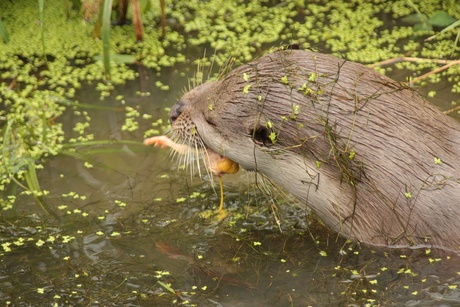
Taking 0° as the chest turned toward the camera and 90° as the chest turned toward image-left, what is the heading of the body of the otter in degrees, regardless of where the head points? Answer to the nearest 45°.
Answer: approximately 90°

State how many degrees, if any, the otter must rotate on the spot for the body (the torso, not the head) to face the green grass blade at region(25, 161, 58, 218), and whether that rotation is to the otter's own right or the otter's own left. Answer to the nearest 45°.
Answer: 0° — it already faces it
